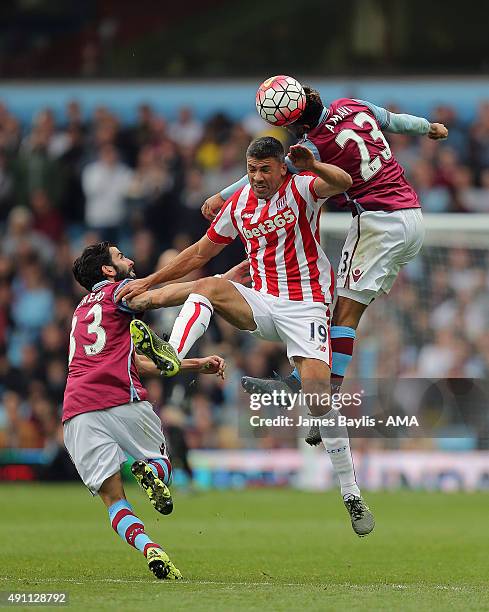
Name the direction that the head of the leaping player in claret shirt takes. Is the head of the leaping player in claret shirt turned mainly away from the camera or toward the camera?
away from the camera

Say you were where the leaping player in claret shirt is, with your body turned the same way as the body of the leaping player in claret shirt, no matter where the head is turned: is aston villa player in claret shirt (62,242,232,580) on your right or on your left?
on your left

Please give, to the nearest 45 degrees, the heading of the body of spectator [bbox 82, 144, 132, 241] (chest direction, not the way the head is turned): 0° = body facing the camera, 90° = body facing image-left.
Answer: approximately 0°

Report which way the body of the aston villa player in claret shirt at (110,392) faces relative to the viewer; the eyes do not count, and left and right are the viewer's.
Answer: facing away from the viewer and to the right of the viewer

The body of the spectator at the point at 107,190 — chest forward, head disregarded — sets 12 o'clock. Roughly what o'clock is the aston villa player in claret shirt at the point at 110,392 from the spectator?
The aston villa player in claret shirt is roughly at 12 o'clock from the spectator.

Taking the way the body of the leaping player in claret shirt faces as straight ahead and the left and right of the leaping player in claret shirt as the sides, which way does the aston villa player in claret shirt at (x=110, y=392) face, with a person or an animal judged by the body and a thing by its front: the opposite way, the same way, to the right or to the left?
to the right

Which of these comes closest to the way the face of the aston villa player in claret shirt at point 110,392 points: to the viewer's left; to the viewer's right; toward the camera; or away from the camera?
to the viewer's right

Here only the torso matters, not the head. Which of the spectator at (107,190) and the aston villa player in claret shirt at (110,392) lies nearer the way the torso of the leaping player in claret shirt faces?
the spectator

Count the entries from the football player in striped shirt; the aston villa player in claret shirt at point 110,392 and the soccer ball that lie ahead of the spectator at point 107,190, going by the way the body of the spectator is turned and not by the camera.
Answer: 3

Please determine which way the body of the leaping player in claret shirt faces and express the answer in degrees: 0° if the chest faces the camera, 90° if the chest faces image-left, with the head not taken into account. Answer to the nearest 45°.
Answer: approximately 135°

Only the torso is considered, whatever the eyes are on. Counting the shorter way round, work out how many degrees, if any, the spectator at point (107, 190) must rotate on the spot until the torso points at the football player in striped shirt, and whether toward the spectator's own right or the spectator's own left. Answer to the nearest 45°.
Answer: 0° — they already face them

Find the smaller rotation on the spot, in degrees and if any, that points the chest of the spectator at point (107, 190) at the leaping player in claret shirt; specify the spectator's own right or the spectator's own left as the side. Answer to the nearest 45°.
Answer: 0° — they already face them
